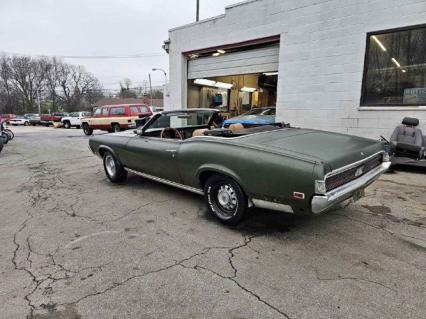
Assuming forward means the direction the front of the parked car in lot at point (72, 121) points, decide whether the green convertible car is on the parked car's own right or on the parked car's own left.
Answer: on the parked car's own left

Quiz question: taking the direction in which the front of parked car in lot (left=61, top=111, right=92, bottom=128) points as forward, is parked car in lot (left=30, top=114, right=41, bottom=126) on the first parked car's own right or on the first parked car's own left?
on the first parked car's own right

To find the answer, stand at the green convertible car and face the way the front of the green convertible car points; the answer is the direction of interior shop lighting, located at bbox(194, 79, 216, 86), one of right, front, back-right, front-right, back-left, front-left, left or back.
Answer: front-right

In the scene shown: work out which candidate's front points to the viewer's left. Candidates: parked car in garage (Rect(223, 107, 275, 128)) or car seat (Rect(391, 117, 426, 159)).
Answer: the parked car in garage

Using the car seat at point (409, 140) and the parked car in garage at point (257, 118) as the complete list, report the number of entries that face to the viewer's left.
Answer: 1

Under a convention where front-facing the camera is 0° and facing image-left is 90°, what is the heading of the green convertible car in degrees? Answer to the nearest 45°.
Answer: approximately 135°

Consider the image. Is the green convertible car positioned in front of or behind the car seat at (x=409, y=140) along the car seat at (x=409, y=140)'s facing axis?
in front

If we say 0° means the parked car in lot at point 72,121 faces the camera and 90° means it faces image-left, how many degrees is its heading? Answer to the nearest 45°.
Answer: approximately 45°

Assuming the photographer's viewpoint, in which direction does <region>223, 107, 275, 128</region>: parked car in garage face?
facing to the left of the viewer
